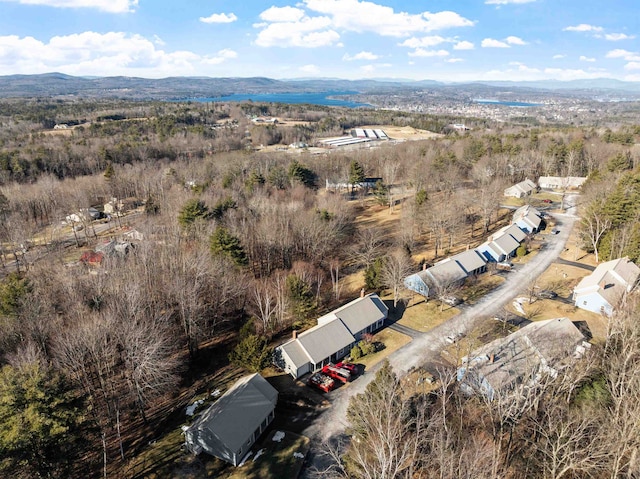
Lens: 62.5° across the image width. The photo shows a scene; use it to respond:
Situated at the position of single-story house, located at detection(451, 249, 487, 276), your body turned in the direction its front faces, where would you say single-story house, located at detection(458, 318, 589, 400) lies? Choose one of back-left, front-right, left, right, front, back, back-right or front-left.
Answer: front-right

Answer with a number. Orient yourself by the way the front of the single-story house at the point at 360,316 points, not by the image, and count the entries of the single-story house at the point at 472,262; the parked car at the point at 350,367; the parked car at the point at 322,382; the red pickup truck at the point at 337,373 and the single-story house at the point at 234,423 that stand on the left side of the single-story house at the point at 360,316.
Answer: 1

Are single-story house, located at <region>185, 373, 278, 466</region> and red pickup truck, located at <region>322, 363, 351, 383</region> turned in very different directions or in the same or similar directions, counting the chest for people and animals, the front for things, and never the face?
very different directions

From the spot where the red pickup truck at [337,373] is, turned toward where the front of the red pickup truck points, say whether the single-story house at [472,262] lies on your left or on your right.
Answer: on your right

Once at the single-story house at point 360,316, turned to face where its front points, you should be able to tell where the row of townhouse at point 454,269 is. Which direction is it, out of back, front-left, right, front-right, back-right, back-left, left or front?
left

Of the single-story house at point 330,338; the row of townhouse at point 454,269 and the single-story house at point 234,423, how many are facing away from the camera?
0

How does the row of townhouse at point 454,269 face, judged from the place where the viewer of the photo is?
facing the viewer and to the right of the viewer

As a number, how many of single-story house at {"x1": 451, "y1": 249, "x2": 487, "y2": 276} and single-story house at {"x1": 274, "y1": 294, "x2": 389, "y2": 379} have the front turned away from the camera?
0

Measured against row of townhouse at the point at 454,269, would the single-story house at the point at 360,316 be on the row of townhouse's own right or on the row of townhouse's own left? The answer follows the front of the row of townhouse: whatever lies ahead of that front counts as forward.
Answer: on the row of townhouse's own right

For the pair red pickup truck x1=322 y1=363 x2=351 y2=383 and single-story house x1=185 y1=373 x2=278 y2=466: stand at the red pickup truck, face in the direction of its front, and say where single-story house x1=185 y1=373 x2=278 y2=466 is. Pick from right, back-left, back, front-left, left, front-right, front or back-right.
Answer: left

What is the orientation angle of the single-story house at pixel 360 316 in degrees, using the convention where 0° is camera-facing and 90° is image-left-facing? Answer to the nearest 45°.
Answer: approximately 315°

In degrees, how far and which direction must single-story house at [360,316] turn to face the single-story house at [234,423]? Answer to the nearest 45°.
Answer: approximately 90° to its right

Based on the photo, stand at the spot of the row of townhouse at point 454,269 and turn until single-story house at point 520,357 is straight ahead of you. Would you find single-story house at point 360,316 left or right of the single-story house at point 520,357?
right

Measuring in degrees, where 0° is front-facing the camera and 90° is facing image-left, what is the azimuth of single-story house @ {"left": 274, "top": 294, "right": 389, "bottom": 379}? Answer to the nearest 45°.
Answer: approximately 315°

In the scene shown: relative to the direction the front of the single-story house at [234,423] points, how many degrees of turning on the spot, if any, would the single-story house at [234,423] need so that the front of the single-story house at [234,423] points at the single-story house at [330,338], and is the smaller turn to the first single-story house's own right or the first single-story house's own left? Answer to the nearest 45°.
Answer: approximately 90° to the first single-story house's own left

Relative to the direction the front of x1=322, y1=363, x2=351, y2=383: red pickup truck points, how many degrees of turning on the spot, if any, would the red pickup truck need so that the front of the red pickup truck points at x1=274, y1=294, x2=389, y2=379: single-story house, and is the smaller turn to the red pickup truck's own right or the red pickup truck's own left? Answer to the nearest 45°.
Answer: approximately 45° to the red pickup truck's own right

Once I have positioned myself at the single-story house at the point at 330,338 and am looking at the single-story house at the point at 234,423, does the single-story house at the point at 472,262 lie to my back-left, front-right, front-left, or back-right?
back-left
